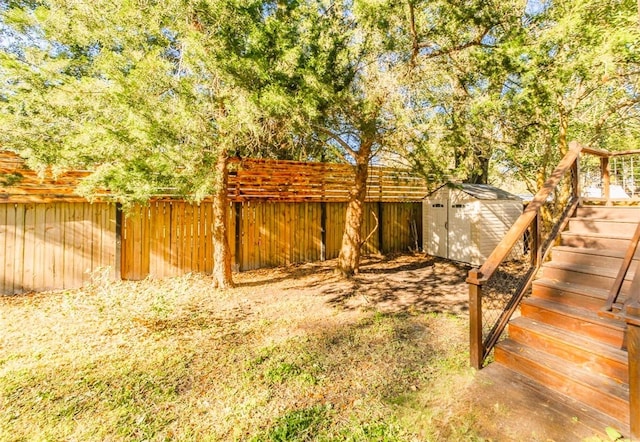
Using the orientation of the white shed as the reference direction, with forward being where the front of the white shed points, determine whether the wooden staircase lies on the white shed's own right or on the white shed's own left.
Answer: on the white shed's own left

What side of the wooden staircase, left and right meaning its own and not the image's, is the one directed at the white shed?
right

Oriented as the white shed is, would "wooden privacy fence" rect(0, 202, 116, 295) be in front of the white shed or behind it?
in front

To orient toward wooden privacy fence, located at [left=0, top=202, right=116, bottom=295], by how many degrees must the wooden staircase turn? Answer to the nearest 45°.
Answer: approximately 45° to its right

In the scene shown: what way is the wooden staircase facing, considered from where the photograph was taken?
facing the viewer and to the left of the viewer

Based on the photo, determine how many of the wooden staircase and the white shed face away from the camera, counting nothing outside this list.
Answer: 0
